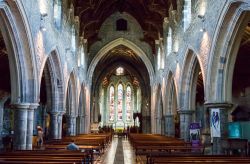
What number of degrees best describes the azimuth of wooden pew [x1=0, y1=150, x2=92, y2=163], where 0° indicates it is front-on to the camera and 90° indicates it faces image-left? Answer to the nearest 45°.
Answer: approximately 180°
